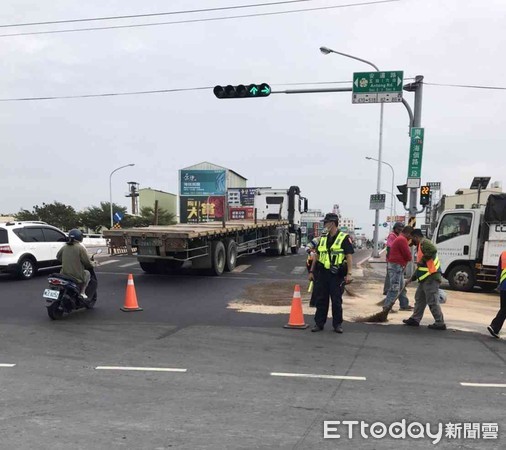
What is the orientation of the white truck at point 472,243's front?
to the viewer's left

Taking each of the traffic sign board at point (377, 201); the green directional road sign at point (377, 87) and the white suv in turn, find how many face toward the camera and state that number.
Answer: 2

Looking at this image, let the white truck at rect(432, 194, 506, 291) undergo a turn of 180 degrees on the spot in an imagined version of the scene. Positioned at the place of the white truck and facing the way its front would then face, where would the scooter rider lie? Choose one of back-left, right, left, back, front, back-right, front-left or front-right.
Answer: back-right

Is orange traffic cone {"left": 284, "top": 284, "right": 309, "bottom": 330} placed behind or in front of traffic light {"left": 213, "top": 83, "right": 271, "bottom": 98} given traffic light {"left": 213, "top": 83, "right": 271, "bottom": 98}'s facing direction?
in front

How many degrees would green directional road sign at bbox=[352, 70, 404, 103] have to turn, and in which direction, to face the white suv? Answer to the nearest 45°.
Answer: approximately 45° to its right

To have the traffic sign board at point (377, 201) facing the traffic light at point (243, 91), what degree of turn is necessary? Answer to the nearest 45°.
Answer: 0° — it already faces it

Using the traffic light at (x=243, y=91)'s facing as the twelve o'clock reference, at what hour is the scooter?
The scooter is roughly at 1 o'clock from the traffic light.

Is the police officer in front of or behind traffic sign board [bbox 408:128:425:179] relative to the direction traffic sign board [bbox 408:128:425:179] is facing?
in front

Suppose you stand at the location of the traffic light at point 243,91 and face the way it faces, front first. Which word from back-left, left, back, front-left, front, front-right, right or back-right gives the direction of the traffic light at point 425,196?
left
